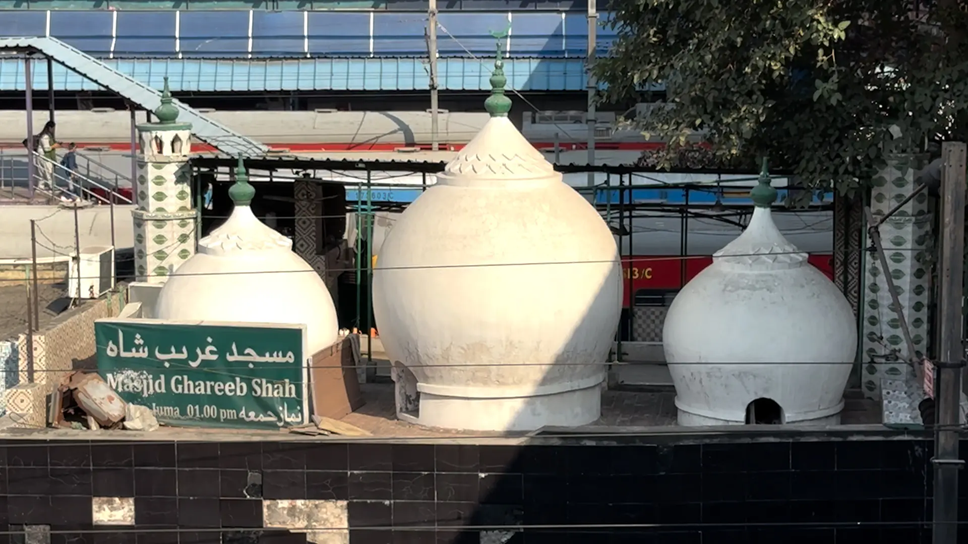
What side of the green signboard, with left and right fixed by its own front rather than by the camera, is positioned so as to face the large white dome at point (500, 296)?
left

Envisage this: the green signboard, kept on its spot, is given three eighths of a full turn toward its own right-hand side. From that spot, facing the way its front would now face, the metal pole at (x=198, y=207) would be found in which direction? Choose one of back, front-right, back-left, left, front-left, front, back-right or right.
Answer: front-right

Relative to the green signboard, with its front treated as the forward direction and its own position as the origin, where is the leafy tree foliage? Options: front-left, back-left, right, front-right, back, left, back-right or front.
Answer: left

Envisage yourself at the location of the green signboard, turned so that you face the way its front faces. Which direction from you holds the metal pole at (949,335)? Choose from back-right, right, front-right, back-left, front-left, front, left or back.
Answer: front-left

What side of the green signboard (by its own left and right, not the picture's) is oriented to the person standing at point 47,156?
back

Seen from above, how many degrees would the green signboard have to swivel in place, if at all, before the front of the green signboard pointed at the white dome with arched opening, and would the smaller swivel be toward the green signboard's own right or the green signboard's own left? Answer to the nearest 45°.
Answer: approximately 90° to the green signboard's own left

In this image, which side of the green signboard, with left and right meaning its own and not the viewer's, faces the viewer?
front

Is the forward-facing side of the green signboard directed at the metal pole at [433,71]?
no

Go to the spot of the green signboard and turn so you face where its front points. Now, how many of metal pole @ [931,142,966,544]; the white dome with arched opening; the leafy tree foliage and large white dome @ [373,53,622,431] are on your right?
0
